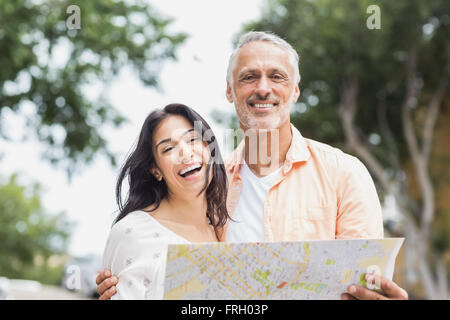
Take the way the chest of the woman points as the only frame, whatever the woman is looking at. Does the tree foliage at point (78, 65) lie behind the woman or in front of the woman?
behind

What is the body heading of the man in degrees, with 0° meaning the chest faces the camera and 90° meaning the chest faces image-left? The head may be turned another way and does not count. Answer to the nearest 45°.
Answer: approximately 45°

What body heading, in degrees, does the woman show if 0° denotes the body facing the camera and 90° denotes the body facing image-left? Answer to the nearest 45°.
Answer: approximately 315°
